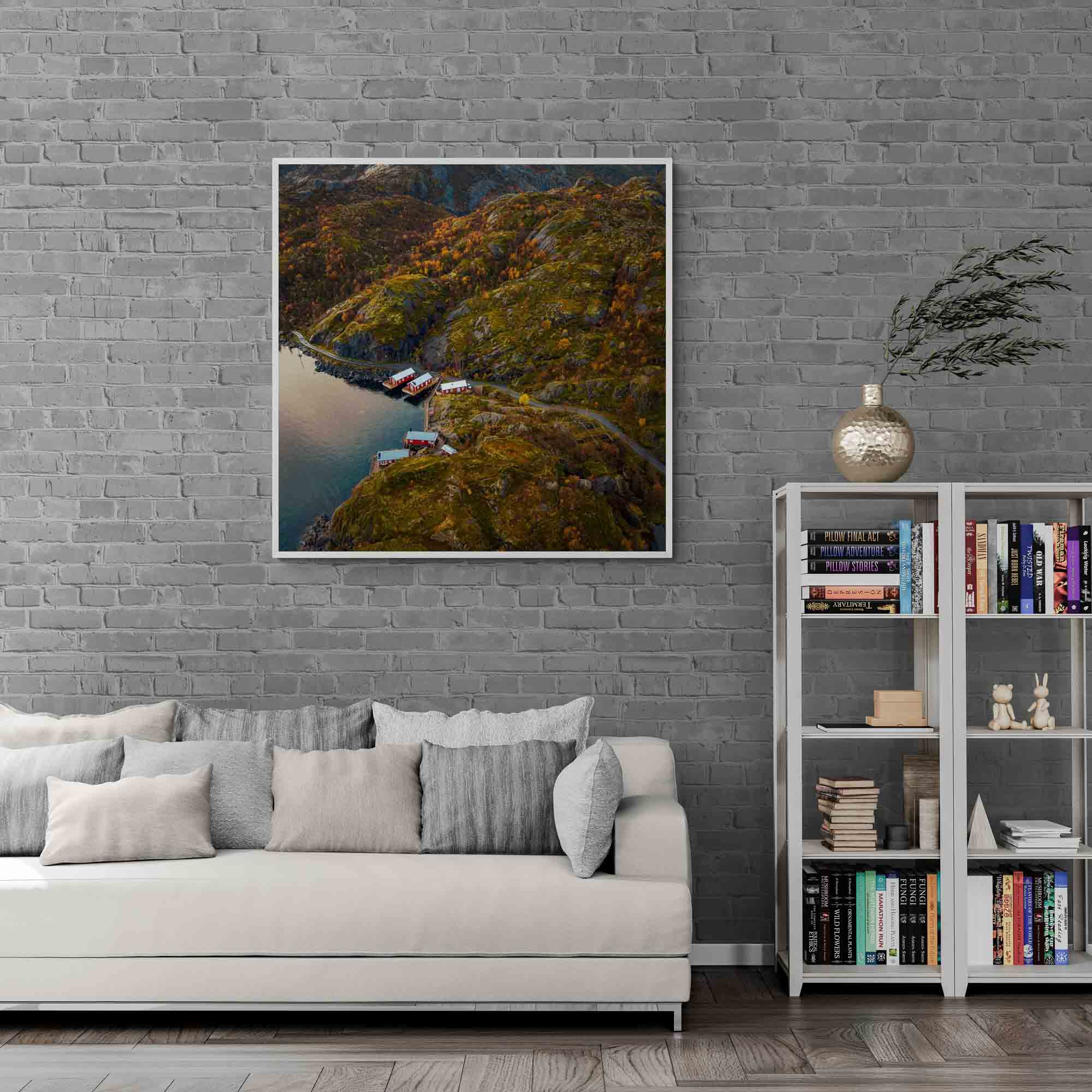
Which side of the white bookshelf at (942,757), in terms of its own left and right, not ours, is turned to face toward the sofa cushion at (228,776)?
right

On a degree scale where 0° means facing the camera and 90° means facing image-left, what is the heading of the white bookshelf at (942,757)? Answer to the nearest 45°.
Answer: approximately 0°

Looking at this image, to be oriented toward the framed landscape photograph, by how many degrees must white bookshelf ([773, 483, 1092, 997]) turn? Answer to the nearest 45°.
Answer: approximately 90° to its right

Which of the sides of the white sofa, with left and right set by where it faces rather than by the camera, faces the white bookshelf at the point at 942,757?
left

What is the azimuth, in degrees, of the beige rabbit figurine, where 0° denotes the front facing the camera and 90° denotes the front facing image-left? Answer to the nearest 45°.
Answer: approximately 0°

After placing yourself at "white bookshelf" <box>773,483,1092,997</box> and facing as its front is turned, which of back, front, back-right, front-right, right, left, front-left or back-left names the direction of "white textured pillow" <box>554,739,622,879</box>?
front-right

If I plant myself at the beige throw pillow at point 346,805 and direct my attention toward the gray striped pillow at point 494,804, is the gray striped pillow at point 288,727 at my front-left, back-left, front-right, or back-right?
back-left
